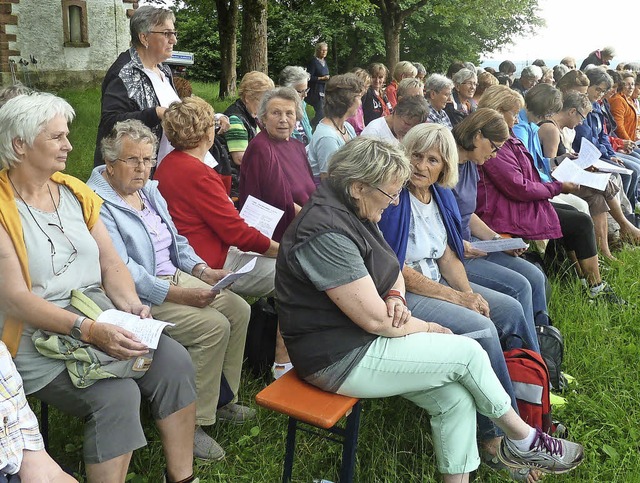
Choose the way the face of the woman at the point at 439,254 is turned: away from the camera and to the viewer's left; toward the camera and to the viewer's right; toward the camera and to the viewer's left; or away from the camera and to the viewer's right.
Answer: toward the camera and to the viewer's left

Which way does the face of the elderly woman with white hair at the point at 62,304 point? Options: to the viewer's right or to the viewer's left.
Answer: to the viewer's right

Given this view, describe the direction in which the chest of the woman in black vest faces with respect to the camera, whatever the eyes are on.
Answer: to the viewer's right
